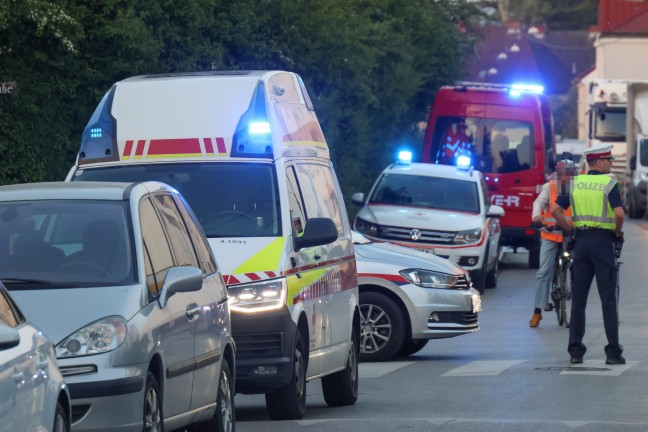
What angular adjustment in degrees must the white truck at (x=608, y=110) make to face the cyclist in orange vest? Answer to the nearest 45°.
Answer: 0° — it already faces them

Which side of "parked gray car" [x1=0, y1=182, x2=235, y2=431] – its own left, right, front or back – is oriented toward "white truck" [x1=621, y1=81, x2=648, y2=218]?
back

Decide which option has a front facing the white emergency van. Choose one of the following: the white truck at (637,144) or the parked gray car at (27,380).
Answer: the white truck

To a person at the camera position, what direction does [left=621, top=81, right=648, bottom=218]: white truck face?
facing the viewer

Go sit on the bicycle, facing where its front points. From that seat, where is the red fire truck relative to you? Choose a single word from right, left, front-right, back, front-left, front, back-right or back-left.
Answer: back

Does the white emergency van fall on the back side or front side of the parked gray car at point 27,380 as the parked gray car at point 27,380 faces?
on the back side

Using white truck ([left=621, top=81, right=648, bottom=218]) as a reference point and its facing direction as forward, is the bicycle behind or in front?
in front

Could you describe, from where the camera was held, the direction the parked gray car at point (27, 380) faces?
facing the viewer and to the left of the viewer

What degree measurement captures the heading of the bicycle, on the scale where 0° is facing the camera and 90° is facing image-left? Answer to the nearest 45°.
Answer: approximately 0°
